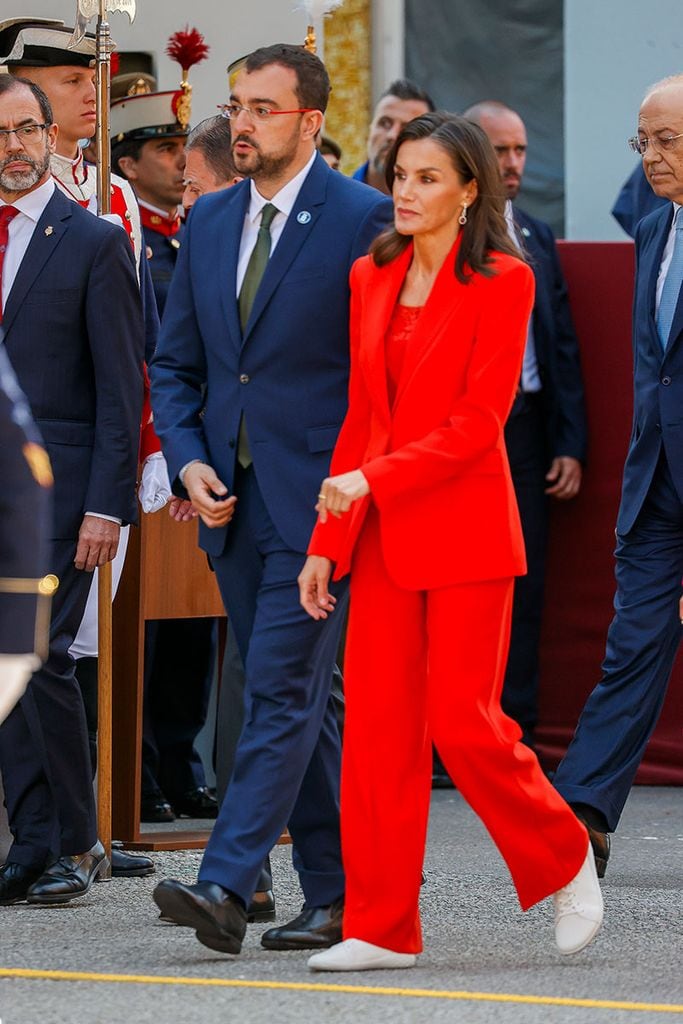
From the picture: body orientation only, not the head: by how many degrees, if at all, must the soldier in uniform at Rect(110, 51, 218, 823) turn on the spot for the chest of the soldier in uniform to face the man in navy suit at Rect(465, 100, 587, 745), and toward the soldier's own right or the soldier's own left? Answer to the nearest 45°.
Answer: approximately 45° to the soldier's own left

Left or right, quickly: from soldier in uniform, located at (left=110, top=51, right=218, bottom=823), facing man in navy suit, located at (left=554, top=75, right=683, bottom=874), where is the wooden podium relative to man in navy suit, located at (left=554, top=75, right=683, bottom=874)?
right

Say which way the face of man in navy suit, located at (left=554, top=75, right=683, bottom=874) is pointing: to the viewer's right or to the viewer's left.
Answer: to the viewer's left

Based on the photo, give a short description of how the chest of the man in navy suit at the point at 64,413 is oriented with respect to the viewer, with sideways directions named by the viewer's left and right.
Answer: facing the viewer and to the left of the viewer

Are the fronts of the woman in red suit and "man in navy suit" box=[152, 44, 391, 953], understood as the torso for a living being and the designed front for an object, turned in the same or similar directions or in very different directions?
same or similar directions

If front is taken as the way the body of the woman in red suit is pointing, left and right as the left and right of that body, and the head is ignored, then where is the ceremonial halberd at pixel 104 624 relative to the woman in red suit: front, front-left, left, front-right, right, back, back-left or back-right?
right

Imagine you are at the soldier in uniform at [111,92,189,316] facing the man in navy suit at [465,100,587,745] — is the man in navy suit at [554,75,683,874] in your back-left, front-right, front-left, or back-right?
front-right

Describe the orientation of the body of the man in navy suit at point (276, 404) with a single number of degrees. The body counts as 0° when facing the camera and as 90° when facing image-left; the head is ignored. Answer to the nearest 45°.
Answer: approximately 45°

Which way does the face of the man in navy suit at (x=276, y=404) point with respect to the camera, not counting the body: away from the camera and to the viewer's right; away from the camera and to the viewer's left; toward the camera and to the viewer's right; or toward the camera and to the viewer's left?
toward the camera and to the viewer's left

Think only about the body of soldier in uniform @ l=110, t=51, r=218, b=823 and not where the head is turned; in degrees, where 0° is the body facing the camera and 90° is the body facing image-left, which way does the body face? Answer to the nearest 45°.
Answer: approximately 315°
